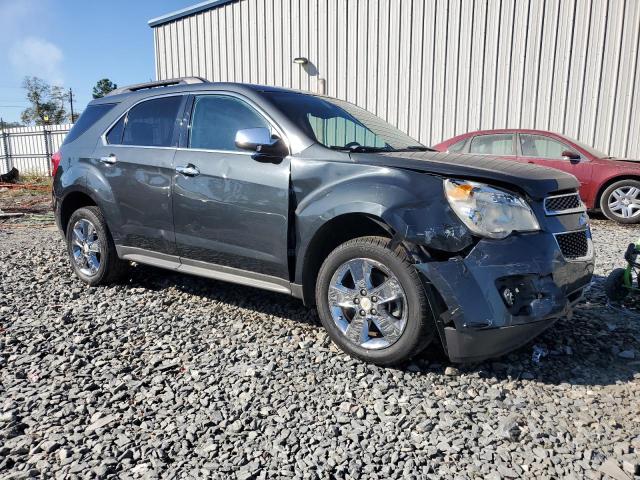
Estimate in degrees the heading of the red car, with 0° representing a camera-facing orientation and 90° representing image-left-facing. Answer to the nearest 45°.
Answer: approximately 270°

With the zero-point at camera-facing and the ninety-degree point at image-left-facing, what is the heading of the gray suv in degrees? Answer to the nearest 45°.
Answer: approximately 315°

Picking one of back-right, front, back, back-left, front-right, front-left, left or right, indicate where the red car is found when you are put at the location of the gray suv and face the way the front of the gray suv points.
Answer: left

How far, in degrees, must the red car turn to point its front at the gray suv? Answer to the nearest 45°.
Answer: approximately 90° to its right

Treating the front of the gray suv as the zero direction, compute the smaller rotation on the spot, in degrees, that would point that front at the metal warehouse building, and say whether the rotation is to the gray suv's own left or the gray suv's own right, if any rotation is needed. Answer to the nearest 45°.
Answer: approximately 135° to the gray suv's own left
